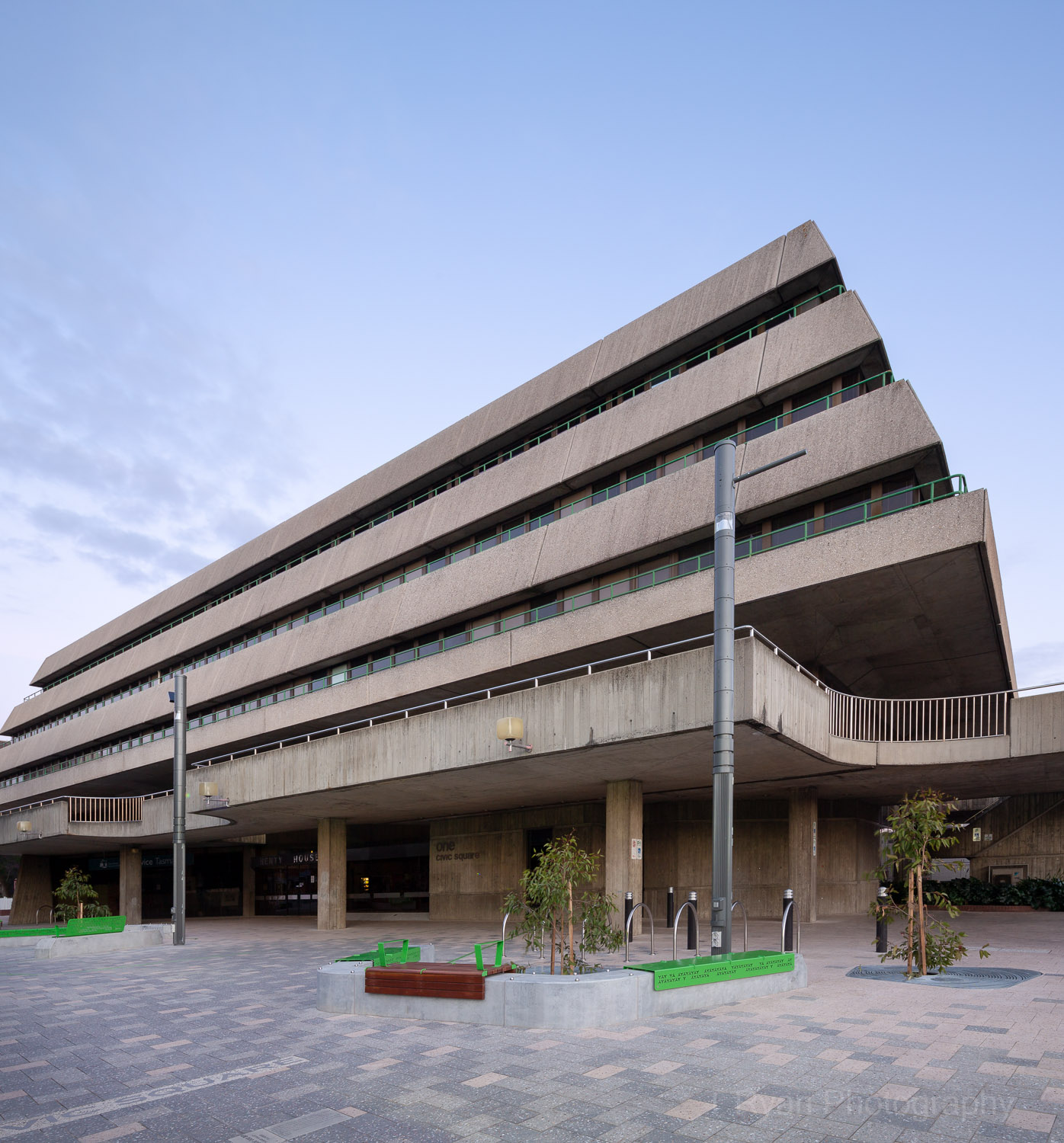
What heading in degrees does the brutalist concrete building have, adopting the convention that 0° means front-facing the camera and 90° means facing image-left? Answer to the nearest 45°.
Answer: approximately 45°

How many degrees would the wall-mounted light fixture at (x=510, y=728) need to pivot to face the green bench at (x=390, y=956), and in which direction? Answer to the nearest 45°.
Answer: approximately 45° to its left

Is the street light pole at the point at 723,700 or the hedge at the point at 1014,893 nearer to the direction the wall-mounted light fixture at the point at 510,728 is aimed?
the street light pole

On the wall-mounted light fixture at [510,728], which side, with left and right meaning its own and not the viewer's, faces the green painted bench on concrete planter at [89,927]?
right

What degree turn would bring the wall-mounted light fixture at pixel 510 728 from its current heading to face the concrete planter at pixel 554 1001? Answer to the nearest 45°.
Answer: approximately 45° to its left

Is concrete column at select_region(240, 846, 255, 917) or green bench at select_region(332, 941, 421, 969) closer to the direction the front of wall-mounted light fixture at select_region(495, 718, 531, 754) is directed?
the green bench

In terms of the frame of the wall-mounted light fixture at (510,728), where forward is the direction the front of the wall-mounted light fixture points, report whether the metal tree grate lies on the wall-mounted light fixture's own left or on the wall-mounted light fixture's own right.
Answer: on the wall-mounted light fixture's own left
